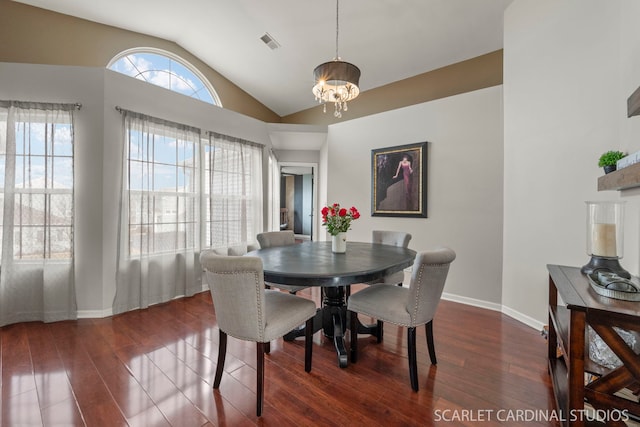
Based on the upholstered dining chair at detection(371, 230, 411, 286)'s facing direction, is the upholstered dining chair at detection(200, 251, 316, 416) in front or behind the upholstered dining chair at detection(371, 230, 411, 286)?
in front

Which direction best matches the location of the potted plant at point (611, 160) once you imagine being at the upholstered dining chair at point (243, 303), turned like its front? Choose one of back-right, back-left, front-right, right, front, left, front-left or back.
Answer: front-right

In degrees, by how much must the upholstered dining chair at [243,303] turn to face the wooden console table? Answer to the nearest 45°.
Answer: approximately 90° to its right

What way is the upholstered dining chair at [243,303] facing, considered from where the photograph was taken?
facing away from the viewer and to the right of the viewer

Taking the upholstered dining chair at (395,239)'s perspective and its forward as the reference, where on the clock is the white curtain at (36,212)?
The white curtain is roughly at 1 o'clock from the upholstered dining chair.

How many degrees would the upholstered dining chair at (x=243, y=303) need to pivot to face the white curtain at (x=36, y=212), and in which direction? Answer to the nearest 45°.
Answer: approximately 90° to its left

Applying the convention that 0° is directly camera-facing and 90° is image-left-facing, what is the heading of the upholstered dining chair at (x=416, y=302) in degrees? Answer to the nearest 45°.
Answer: approximately 135°

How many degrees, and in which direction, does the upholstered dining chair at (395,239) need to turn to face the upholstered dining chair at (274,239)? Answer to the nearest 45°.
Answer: approximately 45° to its right

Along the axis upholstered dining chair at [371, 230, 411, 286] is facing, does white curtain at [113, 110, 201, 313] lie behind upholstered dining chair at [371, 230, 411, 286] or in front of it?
in front

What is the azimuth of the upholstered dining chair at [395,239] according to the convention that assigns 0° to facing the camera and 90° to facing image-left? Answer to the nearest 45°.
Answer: approximately 45°

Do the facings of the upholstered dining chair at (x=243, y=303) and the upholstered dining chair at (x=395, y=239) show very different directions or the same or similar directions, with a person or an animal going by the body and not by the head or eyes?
very different directions

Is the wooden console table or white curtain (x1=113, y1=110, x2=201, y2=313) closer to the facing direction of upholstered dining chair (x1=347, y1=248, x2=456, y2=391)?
the white curtain

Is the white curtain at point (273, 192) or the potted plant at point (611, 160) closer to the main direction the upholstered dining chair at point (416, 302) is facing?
the white curtain
